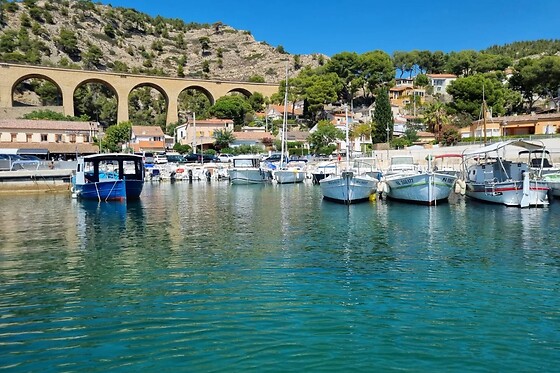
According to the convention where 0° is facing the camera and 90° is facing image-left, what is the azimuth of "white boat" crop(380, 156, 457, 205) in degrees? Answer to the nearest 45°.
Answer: approximately 315°

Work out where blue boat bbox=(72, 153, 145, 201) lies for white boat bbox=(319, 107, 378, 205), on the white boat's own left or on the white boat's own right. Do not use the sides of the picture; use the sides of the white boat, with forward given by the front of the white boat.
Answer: on the white boat's own right

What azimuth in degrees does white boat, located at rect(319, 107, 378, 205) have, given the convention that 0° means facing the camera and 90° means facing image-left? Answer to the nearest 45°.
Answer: approximately 0°

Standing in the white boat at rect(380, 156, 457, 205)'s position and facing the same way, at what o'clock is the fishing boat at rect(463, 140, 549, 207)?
The fishing boat is roughly at 10 o'clock from the white boat.

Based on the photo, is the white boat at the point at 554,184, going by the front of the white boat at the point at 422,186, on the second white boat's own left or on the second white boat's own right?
on the second white boat's own left

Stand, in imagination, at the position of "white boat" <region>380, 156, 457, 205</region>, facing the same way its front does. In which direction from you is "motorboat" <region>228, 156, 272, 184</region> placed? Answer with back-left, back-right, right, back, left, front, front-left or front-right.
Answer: back
